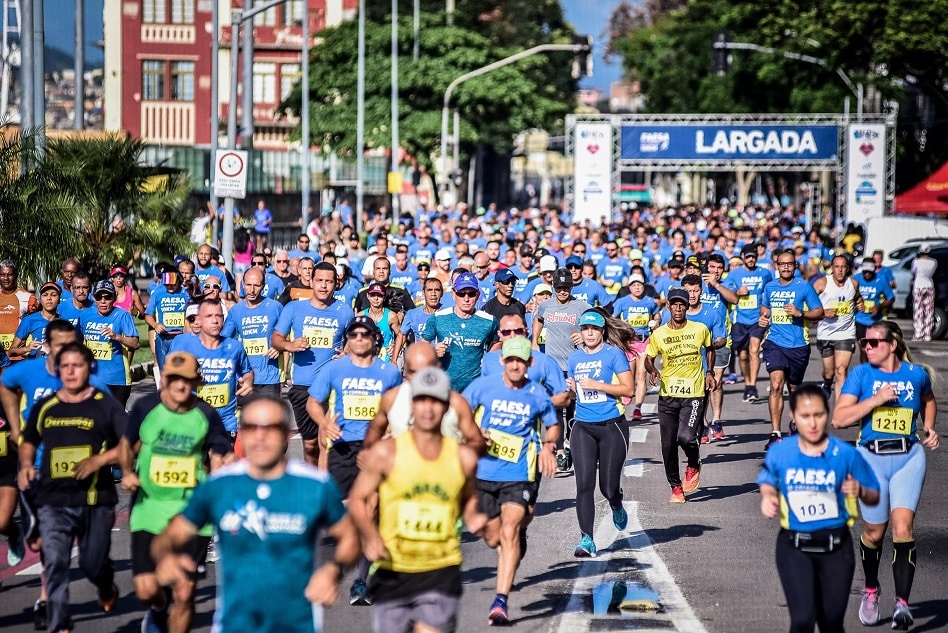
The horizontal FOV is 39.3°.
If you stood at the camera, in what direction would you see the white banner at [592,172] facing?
facing the viewer

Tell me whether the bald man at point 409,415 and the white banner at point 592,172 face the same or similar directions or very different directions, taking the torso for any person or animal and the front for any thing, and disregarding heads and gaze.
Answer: same or similar directions

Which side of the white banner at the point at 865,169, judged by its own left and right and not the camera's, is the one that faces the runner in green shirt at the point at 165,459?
front

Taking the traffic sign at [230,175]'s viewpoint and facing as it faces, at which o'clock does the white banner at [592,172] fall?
The white banner is roughly at 7 o'clock from the traffic sign.

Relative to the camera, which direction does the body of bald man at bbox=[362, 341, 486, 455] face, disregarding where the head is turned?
toward the camera

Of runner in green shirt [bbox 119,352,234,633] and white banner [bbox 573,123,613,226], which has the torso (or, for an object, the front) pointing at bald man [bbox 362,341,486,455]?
the white banner

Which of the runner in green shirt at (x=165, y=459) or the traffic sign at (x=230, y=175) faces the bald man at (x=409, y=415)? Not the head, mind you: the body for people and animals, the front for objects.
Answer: the traffic sign

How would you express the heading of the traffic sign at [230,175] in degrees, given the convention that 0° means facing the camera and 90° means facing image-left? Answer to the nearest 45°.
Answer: approximately 0°

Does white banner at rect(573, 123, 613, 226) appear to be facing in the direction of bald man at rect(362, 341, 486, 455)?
yes

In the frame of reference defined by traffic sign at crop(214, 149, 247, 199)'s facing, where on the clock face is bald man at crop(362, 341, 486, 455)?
The bald man is roughly at 12 o'clock from the traffic sign.

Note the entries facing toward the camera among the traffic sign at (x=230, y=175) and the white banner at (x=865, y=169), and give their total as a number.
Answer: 2

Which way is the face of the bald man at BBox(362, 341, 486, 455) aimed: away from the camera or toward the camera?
toward the camera

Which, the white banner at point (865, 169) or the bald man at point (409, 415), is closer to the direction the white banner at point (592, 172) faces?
the bald man

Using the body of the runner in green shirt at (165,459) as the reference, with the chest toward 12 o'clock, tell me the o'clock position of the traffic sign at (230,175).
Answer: The traffic sign is roughly at 6 o'clock from the runner in green shirt.
